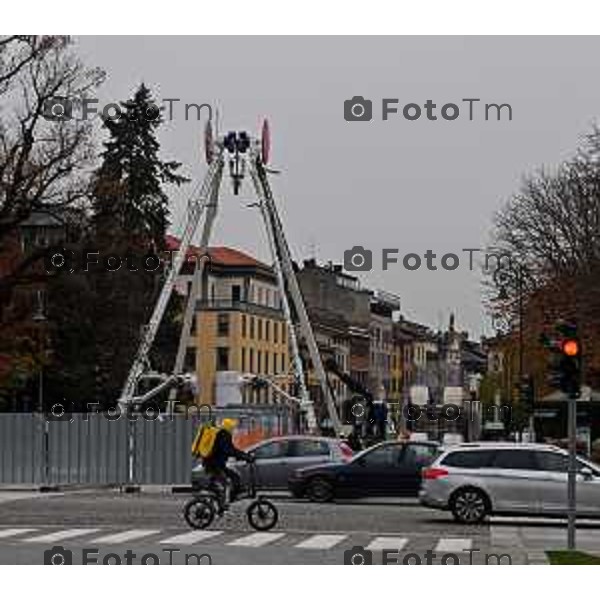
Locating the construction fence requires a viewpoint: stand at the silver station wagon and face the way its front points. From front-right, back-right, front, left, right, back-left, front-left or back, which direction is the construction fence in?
back-left

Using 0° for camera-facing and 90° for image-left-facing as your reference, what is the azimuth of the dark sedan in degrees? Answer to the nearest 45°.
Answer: approximately 90°

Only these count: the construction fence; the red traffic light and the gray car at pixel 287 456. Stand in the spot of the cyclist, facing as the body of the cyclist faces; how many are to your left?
2

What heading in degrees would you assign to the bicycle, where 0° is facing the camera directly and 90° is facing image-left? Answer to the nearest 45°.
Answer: approximately 270°

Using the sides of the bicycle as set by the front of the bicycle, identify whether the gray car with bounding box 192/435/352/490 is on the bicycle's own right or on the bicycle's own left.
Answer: on the bicycle's own left

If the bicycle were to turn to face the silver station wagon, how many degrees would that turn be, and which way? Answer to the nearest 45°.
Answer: approximately 45° to its left

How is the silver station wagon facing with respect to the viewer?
to the viewer's right

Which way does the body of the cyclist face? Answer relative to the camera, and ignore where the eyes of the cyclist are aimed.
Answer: to the viewer's right

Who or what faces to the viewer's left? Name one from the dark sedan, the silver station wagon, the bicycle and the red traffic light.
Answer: the dark sedan

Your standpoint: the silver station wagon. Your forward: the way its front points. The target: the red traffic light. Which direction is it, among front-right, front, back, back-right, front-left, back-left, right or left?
right
